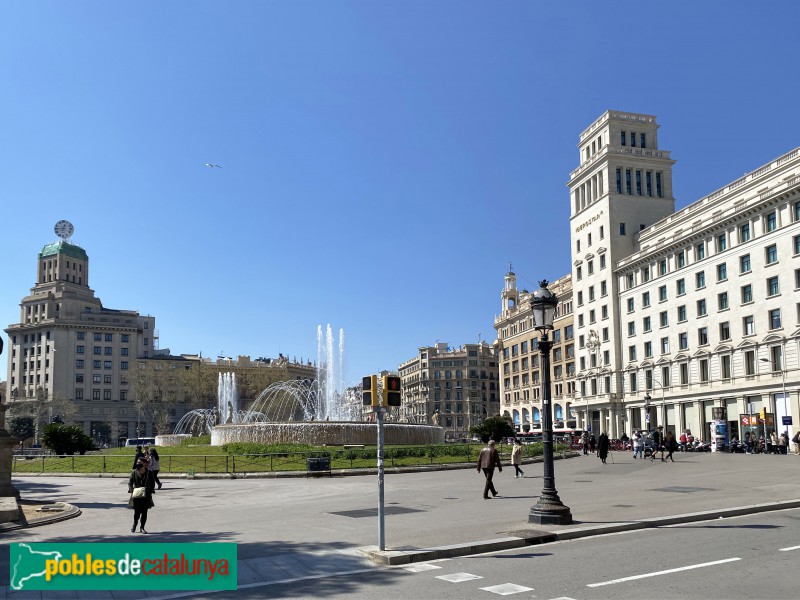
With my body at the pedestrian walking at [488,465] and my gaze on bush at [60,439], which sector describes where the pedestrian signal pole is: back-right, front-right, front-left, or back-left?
back-left

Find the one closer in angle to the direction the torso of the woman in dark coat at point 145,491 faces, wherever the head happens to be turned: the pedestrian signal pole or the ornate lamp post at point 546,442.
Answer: the pedestrian signal pole

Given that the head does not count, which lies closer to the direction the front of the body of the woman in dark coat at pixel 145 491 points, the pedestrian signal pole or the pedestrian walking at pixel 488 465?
the pedestrian signal pole

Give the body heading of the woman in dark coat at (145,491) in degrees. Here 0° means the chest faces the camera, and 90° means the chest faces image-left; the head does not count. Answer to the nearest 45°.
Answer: approximately 0°

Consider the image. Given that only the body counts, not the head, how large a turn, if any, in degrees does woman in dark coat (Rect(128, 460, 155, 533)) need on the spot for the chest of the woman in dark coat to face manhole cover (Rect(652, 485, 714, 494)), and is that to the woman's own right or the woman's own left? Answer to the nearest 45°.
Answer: approximately 90° to the woman's own left

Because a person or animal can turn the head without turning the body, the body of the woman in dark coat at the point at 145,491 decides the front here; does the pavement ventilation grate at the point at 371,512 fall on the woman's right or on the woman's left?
on the woman's left

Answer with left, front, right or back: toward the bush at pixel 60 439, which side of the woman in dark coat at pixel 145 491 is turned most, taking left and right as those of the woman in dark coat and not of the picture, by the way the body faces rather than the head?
back

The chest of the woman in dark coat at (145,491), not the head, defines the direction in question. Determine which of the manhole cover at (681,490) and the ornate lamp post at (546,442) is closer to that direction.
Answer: the ornate lamp post

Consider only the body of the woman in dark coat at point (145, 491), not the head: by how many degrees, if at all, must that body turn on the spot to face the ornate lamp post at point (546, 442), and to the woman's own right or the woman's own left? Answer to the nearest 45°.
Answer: approximately 90° to the woman's own left

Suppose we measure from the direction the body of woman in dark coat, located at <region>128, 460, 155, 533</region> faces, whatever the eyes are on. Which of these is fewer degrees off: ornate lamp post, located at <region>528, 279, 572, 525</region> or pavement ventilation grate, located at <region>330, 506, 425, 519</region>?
the ornate lamp post
